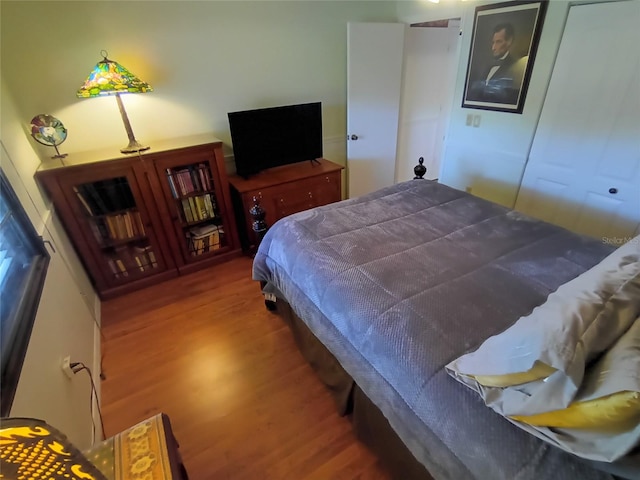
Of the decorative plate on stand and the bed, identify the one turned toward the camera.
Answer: the decorative plate on stand

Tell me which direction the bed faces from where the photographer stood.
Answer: facing away from the viewer and to the left of the viewer

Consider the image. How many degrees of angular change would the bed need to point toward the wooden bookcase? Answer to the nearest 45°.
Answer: approximately 45° to its left

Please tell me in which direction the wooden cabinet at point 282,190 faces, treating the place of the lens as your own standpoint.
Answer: facing the viewer and to the right of the viewer

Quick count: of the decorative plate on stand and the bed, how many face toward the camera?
1

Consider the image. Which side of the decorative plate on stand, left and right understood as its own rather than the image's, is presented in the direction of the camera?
front

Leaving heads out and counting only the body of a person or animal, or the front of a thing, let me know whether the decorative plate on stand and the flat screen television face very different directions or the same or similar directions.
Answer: same or similar directions

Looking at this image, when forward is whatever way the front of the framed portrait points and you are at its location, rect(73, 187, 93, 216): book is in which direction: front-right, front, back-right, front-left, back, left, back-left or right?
front

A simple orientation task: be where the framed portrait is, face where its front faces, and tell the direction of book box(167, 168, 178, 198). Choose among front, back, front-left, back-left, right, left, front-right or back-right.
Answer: front

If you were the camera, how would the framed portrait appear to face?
facing the viewer and to the left of the viewer

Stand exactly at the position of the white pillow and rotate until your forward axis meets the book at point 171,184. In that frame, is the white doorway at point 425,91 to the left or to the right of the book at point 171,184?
right
